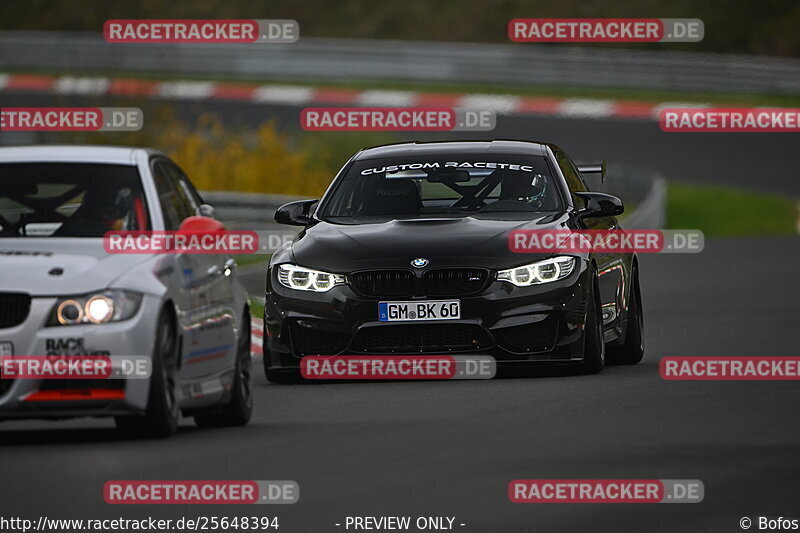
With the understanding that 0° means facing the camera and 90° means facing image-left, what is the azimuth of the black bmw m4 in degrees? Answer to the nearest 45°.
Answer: approximately 0°

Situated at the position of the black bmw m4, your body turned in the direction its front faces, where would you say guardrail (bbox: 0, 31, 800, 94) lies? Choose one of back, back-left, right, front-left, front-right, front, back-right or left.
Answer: back

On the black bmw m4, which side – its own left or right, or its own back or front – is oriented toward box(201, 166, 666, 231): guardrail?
back
